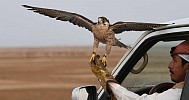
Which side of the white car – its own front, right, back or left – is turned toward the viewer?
left

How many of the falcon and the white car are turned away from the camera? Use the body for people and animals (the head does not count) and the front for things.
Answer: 0

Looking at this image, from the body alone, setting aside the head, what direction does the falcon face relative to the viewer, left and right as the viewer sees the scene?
facing the viewer and to the left of the viewer
